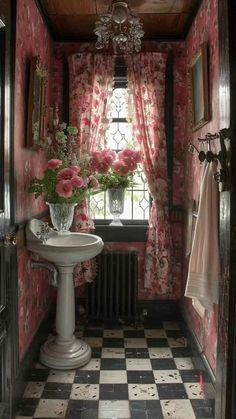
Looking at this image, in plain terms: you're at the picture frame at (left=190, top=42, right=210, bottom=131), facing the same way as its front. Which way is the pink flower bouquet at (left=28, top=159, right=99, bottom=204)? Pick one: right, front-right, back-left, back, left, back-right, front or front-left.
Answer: front

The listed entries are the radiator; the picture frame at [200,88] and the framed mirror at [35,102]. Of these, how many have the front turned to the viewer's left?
1

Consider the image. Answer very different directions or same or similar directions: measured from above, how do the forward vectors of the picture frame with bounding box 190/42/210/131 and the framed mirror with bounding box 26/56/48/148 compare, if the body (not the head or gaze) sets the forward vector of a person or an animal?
very different directions

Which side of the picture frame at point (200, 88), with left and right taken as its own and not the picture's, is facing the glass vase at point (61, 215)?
front

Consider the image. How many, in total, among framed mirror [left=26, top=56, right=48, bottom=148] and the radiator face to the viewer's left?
0

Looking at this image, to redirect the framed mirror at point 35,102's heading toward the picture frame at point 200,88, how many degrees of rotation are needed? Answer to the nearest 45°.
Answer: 0° — it already faces it

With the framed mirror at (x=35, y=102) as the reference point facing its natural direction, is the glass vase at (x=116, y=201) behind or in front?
in front

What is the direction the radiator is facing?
toward the camera

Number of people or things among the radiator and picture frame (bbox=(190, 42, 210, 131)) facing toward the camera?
1

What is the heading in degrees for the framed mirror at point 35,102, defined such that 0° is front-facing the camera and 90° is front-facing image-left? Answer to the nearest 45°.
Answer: approximately 270°

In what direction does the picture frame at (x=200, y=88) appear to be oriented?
to the viewer's left

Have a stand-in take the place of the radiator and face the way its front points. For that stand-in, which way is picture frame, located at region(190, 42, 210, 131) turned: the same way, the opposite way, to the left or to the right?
to the right

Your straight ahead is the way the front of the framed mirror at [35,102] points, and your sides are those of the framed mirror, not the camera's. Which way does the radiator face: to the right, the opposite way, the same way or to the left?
to the right

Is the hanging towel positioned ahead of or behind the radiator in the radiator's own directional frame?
ahead
